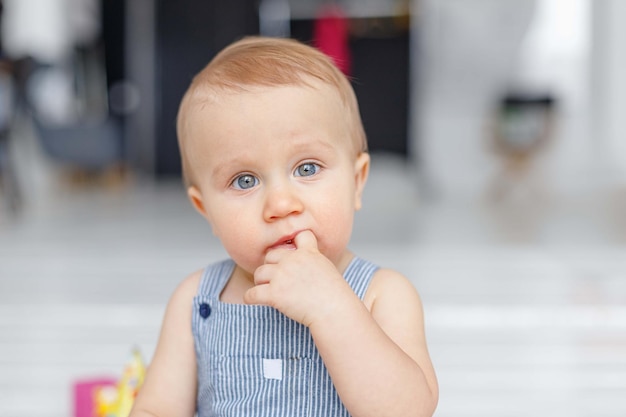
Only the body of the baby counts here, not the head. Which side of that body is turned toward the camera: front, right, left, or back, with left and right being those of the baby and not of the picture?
front

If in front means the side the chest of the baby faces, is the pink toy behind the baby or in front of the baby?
behind
